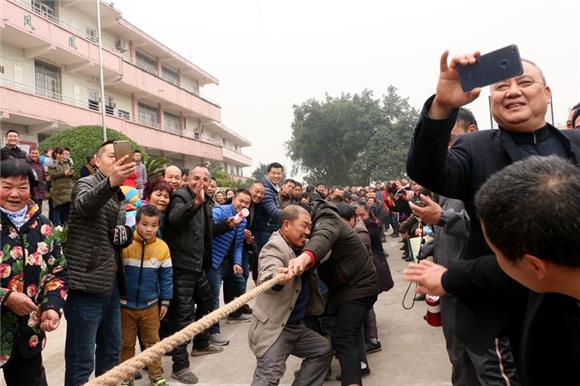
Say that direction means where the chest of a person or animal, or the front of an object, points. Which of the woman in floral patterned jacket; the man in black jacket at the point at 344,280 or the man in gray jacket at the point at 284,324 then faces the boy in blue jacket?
the man in black jacket

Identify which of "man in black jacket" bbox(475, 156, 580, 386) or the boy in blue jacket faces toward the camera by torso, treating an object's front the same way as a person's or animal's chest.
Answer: the boy in blue jacket

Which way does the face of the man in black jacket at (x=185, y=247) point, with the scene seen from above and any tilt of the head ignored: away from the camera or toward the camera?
toward the camera

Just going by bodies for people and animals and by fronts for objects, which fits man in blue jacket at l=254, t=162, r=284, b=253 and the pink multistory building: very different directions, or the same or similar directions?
same or similar directions

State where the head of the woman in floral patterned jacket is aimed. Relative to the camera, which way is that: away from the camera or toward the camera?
toward the camera

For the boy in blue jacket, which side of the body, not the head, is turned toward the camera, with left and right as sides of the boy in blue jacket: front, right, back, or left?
front

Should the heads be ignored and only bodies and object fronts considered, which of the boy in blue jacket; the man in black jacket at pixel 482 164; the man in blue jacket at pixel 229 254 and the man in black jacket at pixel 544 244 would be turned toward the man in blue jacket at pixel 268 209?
the man in black jacket at pixel 544 244

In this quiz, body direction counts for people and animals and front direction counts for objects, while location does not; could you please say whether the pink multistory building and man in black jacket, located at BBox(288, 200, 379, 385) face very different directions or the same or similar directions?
very different directions

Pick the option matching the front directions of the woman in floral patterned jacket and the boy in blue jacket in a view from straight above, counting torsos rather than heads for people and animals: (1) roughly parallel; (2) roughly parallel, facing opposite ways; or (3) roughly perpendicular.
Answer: roughly parallel

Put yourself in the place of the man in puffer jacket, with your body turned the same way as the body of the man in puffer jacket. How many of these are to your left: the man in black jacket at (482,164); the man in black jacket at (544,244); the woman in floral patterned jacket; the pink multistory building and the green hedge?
2

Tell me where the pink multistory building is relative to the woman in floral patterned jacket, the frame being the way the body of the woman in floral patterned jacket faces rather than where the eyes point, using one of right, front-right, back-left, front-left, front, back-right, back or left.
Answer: back

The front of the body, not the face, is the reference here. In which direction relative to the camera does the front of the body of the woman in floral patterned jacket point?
toward the camera

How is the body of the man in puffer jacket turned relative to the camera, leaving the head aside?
to the viewer's right

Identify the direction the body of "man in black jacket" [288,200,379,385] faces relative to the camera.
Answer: to the viewer's left

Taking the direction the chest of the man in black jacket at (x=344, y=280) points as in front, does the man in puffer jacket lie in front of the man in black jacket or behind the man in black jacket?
in front

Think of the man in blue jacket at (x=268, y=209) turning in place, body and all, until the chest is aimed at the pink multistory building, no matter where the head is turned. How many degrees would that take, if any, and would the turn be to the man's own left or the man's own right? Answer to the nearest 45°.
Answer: approximately 180°
